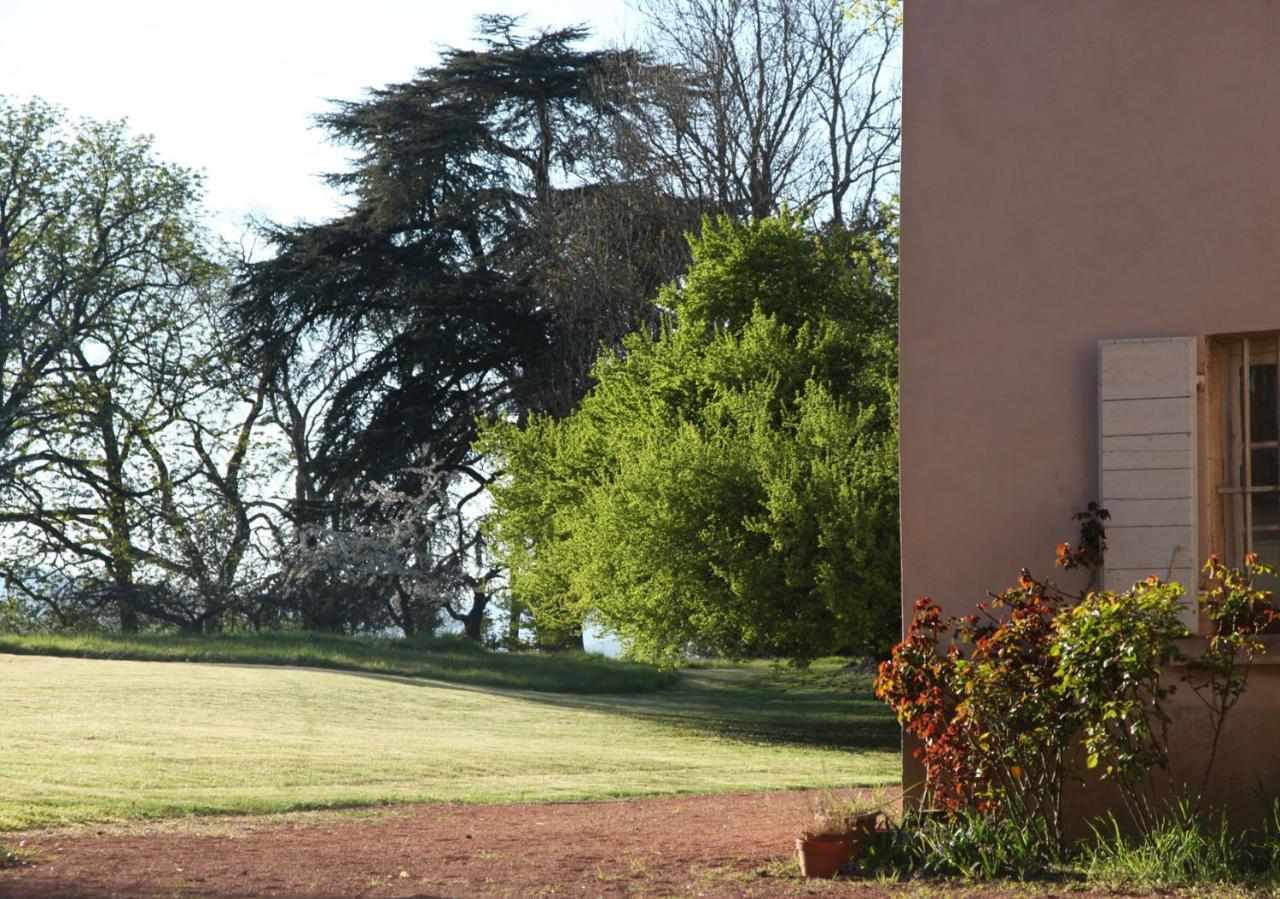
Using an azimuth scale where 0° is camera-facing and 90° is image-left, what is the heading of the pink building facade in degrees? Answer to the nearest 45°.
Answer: approximately 0°

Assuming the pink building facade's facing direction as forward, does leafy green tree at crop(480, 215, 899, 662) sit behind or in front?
behind

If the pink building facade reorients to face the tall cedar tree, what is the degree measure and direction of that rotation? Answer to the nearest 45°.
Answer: approximately 135° to its right
